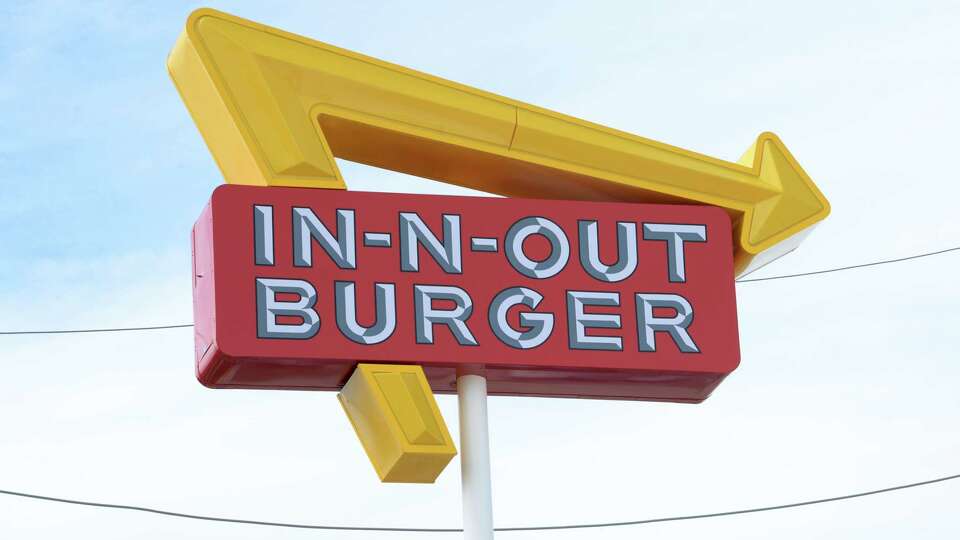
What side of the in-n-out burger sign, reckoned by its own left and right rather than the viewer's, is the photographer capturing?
front
